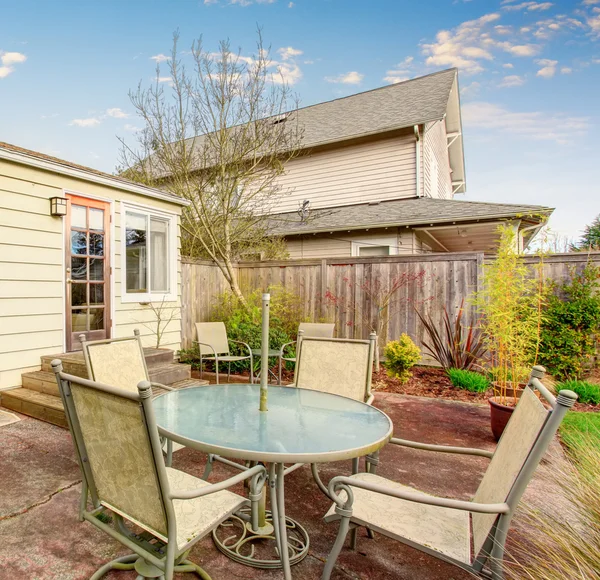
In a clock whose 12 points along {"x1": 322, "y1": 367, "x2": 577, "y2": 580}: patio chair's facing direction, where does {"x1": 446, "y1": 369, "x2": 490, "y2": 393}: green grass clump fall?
The green grass clump is roughly at 3 o'clock from the patio chair.

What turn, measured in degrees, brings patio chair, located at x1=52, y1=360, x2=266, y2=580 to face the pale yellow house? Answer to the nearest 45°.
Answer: approximately 45° to its left

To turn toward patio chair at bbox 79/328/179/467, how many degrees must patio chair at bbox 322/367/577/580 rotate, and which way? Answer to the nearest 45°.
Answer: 0° — it already faces it

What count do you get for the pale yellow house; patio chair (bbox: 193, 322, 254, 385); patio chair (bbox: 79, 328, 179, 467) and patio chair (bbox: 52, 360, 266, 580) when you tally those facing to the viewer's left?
0

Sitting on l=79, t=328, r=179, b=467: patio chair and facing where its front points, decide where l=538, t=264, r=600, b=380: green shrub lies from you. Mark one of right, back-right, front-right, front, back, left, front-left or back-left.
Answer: front-left

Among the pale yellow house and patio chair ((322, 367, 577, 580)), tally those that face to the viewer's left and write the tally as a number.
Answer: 1

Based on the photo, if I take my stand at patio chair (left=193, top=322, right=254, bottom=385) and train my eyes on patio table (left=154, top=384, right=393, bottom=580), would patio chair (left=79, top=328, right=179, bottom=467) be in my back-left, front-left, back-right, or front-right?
front-right

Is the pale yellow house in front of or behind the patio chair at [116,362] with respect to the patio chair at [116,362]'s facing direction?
behind

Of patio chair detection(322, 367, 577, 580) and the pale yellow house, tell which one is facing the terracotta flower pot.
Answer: the pale yellow house

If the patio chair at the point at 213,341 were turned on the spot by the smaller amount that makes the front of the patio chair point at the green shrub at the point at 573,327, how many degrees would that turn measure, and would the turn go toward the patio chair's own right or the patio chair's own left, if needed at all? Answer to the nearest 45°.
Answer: approximately 45° to the patio chair's own left

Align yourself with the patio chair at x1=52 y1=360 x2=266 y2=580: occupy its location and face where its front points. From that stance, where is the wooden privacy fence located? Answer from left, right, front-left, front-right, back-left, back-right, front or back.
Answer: front

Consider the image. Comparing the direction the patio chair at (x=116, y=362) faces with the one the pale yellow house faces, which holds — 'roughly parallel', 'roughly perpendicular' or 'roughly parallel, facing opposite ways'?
roughly parallel

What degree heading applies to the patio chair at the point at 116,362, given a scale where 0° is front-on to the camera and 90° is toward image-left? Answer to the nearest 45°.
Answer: approximately 315°

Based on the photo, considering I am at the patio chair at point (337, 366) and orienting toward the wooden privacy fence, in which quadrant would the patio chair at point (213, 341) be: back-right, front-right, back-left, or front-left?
front-left

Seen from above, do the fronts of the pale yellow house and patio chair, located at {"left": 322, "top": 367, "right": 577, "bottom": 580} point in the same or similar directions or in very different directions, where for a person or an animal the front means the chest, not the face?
very different directions

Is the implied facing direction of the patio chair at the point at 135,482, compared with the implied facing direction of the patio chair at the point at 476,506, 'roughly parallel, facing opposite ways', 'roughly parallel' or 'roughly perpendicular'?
roughly perpendicular

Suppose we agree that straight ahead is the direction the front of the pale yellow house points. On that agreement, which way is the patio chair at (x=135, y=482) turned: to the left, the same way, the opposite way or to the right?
to the left
